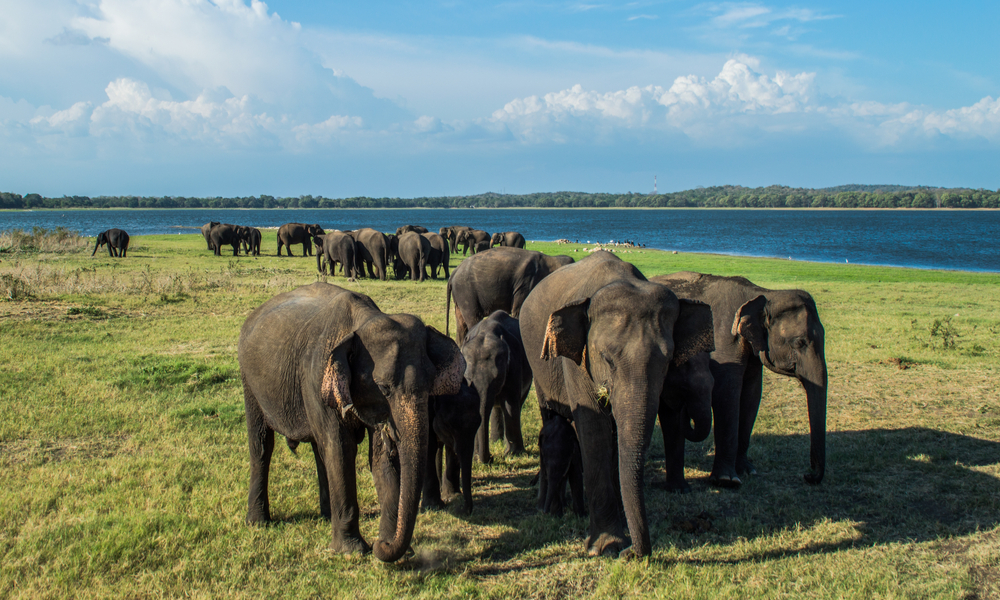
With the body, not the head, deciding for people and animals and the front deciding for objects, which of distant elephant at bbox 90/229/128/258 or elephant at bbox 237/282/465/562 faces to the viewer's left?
the distant elephant

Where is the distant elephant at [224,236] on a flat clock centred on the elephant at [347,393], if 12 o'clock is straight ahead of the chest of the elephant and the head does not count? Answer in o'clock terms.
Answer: The distant elephant is roughly at 7 o'clock from the elephant.

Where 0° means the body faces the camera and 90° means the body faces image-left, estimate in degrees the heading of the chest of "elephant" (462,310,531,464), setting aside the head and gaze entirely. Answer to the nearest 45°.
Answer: approximately 0°

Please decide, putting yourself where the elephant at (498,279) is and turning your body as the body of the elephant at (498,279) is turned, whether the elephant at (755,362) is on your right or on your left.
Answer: on your right

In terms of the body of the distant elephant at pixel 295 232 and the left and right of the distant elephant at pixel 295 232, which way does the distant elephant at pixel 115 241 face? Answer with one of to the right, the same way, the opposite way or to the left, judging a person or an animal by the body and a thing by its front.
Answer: the opposite way

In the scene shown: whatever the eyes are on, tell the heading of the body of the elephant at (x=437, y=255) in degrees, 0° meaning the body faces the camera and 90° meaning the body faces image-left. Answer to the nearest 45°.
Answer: approximately 135°

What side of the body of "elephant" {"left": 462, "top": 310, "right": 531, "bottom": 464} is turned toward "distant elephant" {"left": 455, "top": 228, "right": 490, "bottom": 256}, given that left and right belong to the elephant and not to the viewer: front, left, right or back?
back

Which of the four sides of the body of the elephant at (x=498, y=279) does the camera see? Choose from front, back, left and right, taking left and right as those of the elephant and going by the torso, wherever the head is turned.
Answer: right

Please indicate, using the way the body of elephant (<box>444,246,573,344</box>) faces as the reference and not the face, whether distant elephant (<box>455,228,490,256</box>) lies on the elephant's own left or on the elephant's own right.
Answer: on the elephant's own left

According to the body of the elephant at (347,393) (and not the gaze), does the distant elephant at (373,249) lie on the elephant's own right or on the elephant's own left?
on the elephant's own left

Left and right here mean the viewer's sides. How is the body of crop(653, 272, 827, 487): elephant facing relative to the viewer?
facing to the right of the viewer
